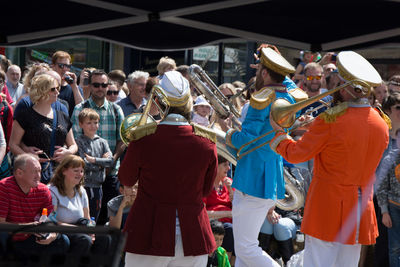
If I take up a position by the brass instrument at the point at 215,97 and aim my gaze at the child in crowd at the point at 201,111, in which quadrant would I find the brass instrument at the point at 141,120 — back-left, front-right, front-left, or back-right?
back-left

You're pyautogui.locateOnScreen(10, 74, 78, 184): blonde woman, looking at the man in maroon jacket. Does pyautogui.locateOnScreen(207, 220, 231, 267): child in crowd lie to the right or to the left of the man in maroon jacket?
left

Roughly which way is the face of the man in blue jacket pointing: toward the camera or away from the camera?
away from the camera

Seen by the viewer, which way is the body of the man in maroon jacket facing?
away from the camera

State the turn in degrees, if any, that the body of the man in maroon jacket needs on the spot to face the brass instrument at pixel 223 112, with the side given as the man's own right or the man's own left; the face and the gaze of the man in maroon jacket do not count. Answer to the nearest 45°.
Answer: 0° — they already face it

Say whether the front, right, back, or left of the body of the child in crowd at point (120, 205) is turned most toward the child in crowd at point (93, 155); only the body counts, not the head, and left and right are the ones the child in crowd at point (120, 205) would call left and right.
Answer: back

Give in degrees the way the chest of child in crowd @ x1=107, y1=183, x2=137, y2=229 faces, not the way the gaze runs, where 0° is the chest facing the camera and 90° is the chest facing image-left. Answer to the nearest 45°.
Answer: approximately 315°

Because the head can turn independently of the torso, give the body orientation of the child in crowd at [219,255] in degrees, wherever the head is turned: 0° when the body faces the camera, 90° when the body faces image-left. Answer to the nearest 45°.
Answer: approximately 0°

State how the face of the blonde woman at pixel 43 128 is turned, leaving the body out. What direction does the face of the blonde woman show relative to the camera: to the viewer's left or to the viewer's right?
to the viewer's right
